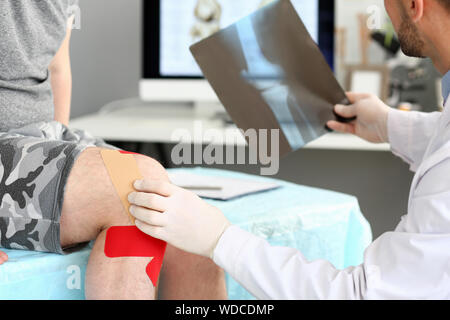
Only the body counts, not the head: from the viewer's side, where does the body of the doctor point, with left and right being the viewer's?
facing away from the viewer and to the left of the viewer

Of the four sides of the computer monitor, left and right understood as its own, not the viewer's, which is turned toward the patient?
front

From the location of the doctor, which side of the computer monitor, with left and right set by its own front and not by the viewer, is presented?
front

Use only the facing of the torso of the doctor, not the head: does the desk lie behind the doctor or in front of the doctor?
in front

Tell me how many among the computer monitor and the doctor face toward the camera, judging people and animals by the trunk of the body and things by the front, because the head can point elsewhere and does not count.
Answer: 1

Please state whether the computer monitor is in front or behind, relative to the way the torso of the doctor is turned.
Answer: in front
